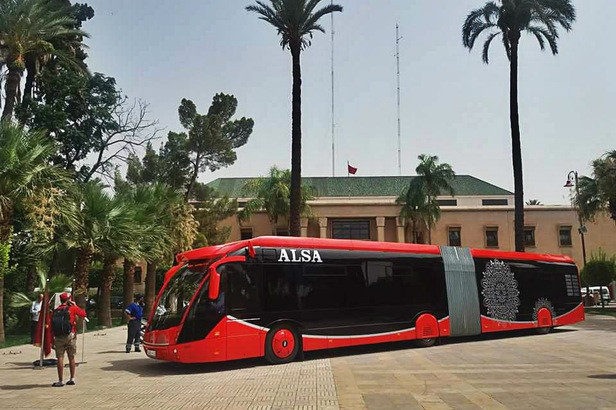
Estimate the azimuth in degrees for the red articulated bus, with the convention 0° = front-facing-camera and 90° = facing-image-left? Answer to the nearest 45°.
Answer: approximately 45°

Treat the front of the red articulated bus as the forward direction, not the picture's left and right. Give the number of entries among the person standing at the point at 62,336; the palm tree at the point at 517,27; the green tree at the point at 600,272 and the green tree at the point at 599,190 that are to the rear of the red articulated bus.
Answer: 3

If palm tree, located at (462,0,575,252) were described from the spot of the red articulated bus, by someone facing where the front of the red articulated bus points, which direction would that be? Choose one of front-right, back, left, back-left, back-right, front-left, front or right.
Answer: back

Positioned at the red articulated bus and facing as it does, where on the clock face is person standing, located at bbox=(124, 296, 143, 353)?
The person standing is roughly at 12 o'clock from the red articulated bus.

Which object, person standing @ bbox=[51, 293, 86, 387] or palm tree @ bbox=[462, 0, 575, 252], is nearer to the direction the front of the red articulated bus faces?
the person standing

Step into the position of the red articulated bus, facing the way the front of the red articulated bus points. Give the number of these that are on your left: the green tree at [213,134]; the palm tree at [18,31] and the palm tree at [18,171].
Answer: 0

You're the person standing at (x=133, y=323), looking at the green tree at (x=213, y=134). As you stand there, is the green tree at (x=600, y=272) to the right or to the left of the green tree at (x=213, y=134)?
right

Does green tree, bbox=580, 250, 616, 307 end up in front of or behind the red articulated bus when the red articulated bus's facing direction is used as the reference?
behind

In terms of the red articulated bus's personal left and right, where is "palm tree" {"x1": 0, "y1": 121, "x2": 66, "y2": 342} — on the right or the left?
on its right

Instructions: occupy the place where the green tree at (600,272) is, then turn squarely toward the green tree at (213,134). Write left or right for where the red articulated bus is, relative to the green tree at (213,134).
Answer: left

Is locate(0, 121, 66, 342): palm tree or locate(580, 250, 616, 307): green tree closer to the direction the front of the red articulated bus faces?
the palm tree

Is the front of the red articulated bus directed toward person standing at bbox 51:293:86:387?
yes

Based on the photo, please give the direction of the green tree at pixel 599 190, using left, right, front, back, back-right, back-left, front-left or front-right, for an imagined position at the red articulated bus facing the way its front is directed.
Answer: back

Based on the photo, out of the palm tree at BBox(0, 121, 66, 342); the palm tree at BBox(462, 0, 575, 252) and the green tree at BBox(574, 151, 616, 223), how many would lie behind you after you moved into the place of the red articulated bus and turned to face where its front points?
2

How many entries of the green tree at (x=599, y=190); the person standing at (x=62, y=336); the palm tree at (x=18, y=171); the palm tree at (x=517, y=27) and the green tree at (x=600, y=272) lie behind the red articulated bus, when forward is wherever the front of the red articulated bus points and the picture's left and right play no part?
3

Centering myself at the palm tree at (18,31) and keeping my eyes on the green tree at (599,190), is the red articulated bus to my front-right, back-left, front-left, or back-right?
front-right
